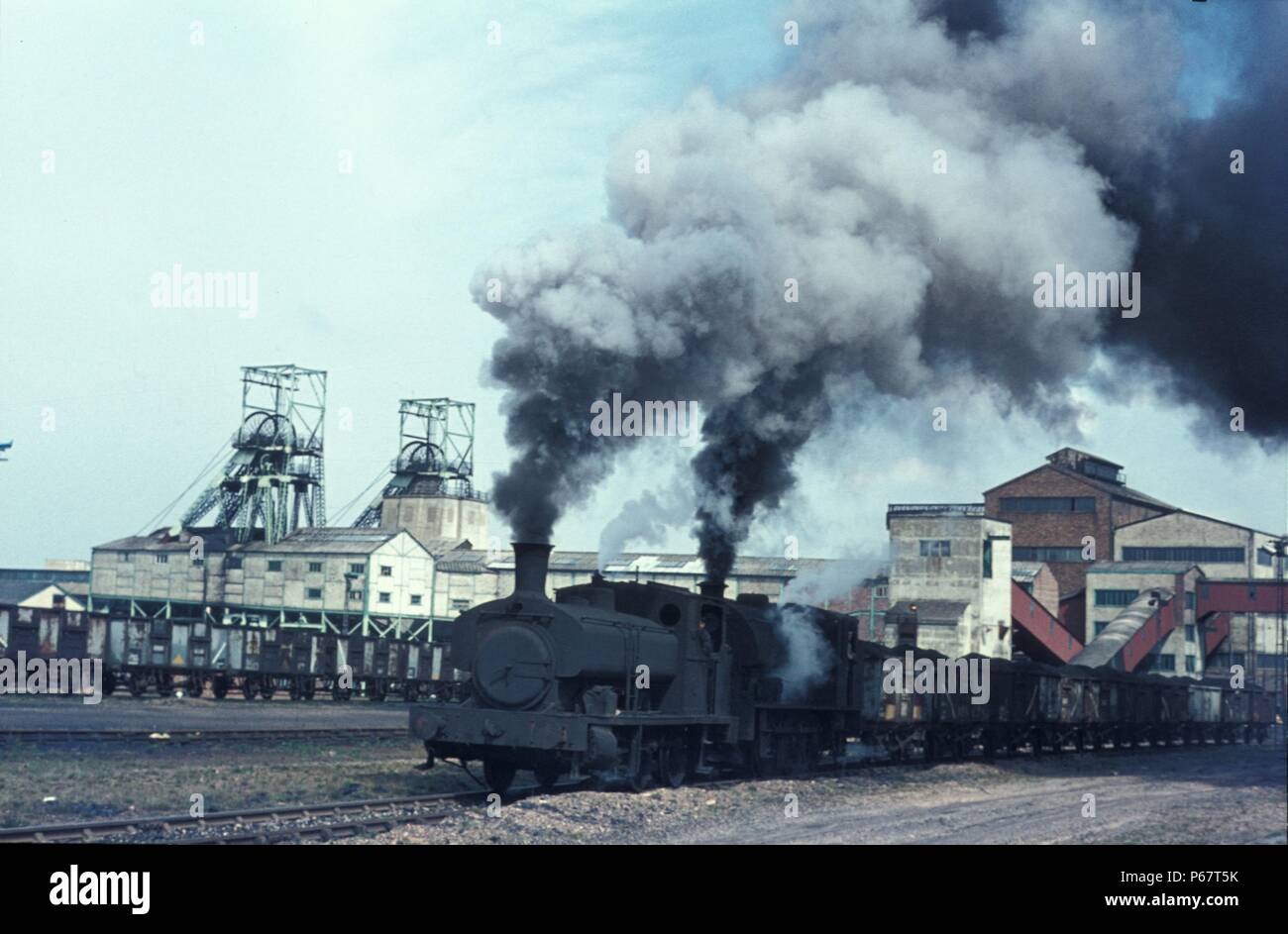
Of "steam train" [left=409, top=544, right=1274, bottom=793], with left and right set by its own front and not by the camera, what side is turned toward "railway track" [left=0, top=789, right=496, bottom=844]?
front

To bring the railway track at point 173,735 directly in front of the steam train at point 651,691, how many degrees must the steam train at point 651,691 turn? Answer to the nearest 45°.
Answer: approximately 90° to its right

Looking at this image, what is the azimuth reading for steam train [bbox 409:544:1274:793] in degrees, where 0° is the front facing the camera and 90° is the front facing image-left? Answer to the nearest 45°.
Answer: approximately 45°
